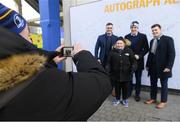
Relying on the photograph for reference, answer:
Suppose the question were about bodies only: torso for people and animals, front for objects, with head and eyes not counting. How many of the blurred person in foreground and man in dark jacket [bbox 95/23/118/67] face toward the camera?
1

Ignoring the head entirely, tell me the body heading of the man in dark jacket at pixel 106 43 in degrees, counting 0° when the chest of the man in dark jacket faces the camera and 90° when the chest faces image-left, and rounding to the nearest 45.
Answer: approximately 0°

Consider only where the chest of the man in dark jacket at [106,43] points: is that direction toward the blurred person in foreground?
yes

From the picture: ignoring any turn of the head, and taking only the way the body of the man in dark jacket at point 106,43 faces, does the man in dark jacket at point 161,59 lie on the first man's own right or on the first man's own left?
on the first man's own left

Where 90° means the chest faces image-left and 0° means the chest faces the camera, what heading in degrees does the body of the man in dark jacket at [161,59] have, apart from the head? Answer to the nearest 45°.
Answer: approximately 45°

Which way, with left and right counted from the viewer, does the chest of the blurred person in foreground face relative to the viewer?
facing away from the viewer and to the right of the viewer

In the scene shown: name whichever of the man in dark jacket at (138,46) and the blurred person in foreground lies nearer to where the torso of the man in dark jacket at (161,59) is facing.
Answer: the blurred person in foreground
